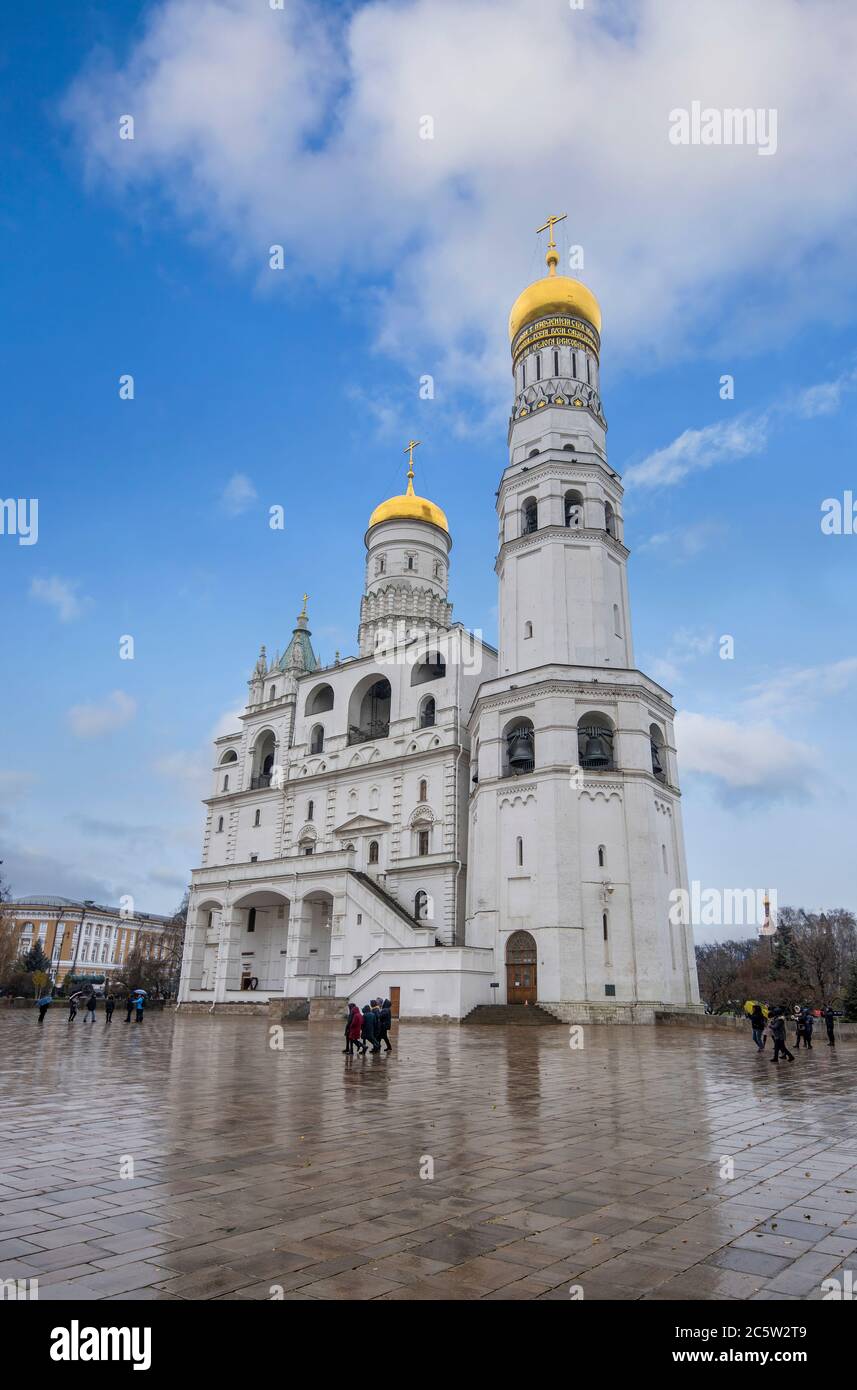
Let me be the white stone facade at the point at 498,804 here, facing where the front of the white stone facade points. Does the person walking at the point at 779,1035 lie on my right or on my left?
on my left
